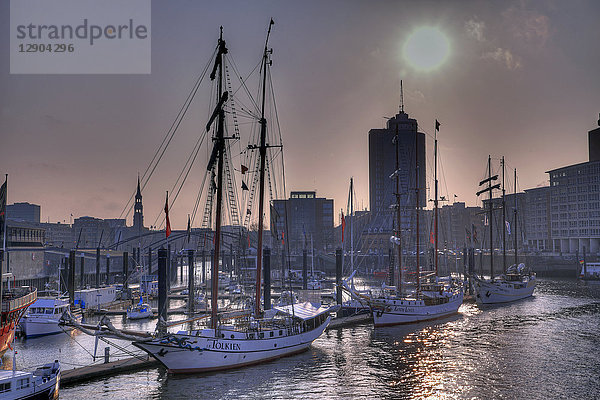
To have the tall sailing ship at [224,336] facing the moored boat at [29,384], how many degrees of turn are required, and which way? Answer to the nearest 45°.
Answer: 0° — it already faces it

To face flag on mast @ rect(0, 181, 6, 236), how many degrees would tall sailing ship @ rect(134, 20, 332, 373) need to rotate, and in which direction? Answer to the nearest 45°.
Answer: approximately 45° to its right

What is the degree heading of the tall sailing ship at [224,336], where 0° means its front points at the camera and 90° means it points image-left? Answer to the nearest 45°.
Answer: approximately 45°

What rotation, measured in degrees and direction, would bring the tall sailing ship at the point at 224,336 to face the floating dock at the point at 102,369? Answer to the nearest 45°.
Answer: approximately 45° to its right

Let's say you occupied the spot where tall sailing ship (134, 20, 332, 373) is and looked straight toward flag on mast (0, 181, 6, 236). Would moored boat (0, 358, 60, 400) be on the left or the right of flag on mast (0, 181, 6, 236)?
left
